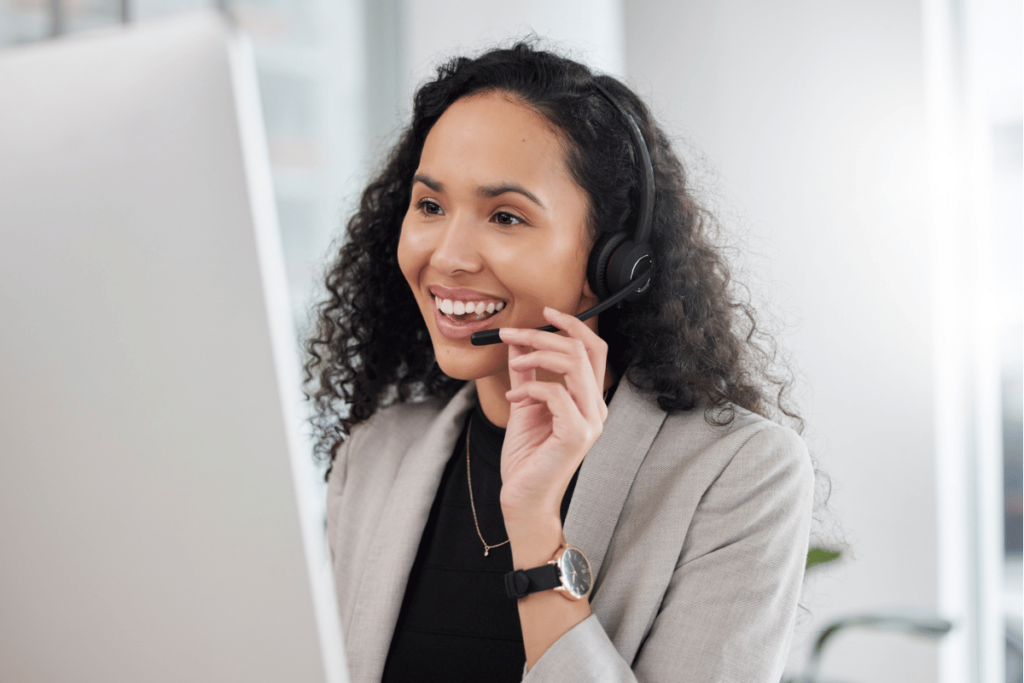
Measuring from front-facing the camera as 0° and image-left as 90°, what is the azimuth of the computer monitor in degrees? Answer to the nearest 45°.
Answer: approximately 225°

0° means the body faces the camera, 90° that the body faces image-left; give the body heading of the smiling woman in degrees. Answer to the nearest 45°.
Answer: approximately 45°

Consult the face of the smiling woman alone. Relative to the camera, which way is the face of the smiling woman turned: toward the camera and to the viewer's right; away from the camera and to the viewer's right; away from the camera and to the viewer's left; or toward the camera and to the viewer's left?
toward the camera and to the viewer's left

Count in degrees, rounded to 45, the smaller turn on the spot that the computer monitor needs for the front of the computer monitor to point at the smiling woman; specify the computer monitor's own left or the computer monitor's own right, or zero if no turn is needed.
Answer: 0° — it already faces them

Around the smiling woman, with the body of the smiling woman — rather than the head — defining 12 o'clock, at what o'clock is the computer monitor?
The computer monitor is roughly at 11 o'clock from the smiling woman.
